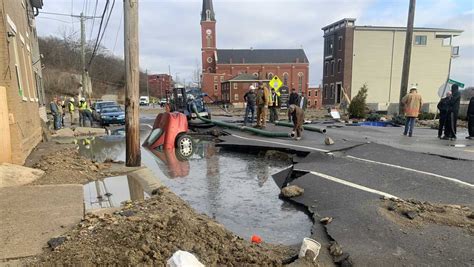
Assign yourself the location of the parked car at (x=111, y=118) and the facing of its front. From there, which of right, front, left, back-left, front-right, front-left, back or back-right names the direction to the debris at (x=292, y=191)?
front

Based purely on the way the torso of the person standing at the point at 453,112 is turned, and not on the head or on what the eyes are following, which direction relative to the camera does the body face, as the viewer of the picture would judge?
to the viewer's left

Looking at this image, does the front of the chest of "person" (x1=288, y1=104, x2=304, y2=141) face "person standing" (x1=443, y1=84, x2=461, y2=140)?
no

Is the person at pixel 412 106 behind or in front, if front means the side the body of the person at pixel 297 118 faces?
behind

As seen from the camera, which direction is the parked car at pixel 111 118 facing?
toward the camera

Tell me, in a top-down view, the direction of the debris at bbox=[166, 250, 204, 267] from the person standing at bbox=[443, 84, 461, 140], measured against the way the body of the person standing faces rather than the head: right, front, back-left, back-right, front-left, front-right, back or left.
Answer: left

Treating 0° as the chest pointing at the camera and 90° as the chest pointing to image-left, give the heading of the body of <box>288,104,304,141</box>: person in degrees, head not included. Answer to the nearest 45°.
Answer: approximately 90°

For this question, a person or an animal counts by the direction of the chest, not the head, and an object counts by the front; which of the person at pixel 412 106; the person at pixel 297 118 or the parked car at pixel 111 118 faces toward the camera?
the parked car
